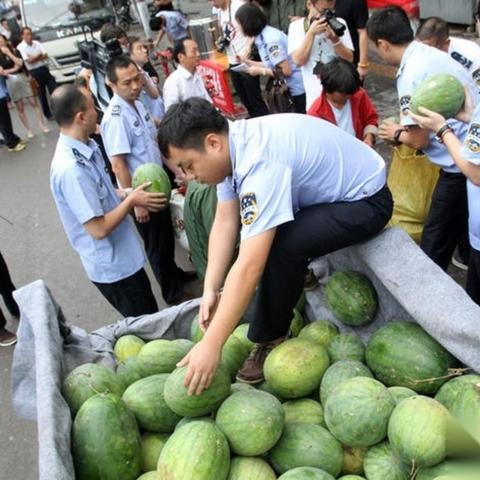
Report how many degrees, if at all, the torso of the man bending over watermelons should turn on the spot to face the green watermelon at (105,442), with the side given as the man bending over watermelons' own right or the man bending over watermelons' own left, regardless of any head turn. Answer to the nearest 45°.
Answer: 0° — they already face it

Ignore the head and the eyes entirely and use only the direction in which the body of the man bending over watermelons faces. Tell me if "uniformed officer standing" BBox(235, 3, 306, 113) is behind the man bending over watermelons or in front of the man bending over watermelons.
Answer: behind

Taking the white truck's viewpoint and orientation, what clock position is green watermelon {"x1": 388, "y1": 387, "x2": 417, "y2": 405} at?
The green watermelon is roughly at 12 o'clock from the white truck.

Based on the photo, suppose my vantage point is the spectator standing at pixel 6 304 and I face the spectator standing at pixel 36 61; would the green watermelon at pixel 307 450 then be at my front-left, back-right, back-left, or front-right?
back-right

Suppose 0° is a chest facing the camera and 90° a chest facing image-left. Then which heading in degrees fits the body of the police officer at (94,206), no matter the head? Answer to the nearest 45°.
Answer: approximately 270°

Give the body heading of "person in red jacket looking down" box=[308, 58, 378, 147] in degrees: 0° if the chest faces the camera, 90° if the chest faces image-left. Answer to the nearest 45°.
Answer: approximately 0°

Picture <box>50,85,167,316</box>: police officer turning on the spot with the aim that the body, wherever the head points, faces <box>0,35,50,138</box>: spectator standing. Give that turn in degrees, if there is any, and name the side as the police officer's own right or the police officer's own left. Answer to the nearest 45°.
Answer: approximately 90° to the police officer's own left

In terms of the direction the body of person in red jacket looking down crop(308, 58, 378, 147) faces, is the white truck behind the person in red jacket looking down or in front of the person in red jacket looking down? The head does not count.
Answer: behind
